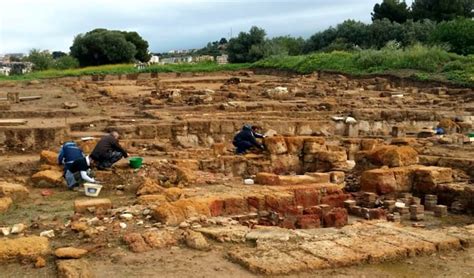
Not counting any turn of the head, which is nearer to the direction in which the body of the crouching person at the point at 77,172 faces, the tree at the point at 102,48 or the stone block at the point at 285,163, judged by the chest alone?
the stone block

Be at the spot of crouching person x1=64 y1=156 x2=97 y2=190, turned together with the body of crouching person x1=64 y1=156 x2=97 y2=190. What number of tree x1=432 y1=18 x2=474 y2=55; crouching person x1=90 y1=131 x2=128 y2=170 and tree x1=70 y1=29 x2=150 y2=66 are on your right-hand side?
0

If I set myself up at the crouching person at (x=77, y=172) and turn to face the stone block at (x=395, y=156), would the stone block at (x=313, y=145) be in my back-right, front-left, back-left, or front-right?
front-left

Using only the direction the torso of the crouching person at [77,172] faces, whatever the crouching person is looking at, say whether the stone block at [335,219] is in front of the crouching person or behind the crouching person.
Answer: in front

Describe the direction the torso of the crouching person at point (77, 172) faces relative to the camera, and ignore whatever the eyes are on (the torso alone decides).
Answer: to the viewer's right

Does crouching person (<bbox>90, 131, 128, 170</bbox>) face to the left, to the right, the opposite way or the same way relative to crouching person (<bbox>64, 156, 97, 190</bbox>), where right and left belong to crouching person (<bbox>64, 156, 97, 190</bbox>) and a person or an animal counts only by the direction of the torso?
the same way

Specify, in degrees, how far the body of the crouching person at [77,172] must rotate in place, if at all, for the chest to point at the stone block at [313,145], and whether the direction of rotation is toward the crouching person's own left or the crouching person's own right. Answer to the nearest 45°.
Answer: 0° — they already face it

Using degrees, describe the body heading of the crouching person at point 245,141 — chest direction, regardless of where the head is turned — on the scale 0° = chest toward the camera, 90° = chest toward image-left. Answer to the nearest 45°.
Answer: approximately 270°

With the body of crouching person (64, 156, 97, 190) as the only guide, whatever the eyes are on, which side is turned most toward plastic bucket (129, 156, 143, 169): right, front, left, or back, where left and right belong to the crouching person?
front
